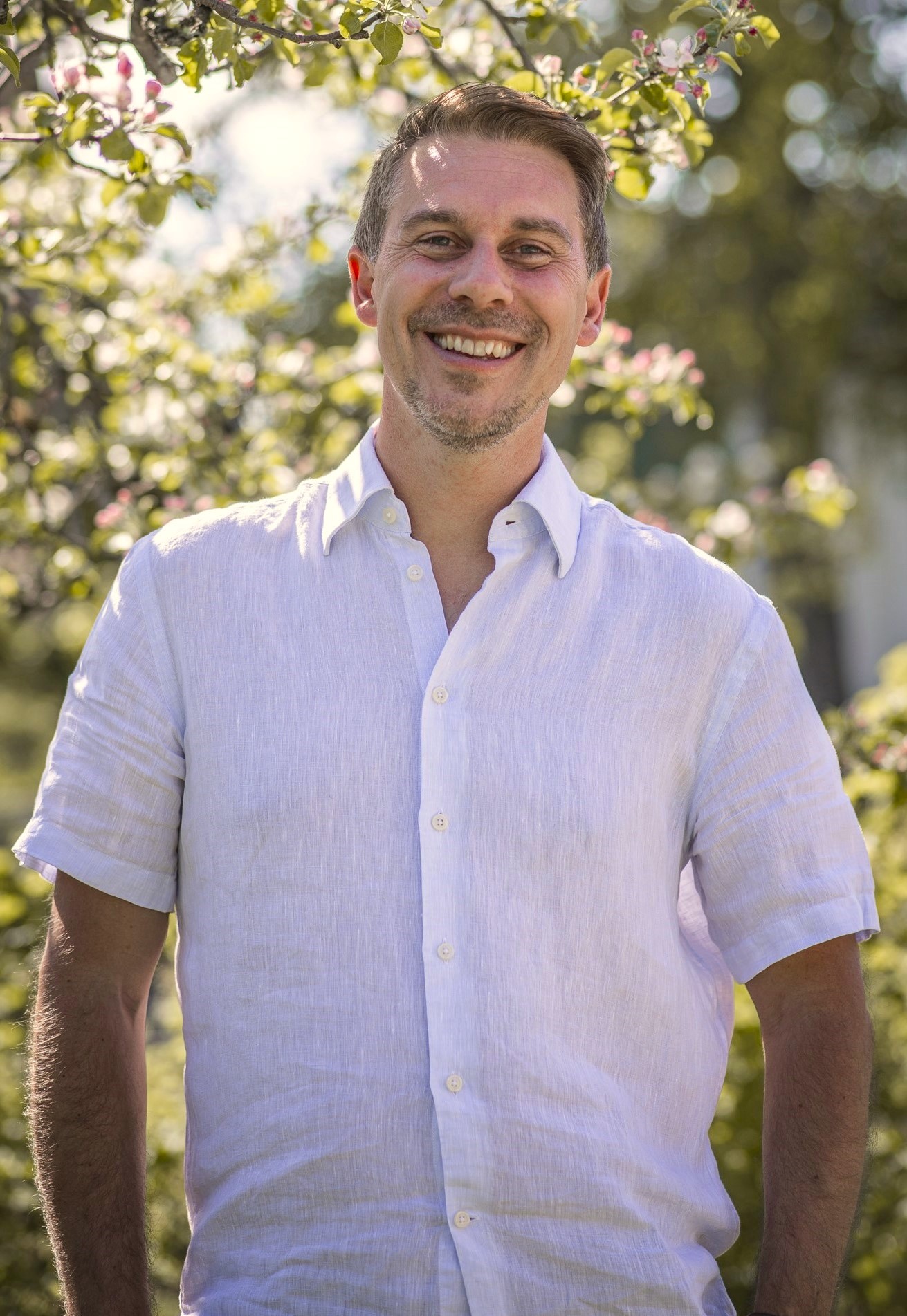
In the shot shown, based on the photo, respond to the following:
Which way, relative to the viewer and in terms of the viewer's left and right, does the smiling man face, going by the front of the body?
facing the viewer

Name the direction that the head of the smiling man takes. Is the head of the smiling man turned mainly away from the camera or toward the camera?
toward the camera
